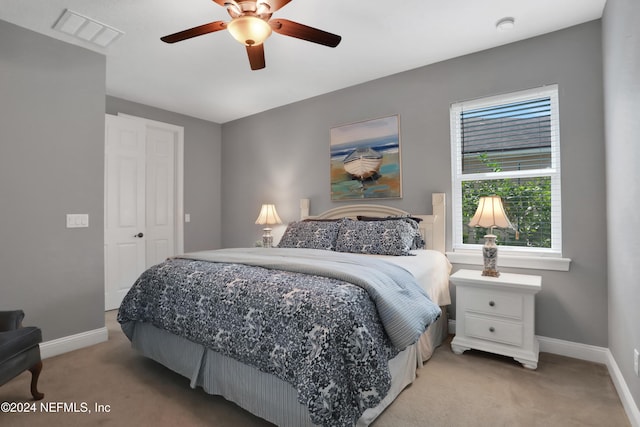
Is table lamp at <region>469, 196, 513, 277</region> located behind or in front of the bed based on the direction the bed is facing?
behind

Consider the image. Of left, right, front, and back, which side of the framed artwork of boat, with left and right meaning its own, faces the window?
left

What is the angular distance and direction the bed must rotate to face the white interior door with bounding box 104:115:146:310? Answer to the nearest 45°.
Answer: approximately 90° to its right

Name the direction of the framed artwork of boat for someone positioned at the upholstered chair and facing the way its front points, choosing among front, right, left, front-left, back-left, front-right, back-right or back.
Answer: front-left

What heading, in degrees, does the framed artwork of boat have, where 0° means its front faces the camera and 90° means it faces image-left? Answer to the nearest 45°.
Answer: approximately 45°

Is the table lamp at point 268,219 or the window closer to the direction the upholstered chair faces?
the window

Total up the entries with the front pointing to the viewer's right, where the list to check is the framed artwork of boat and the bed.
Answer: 0

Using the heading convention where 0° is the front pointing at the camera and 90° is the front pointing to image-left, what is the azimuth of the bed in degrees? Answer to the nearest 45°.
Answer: approximately 45°
